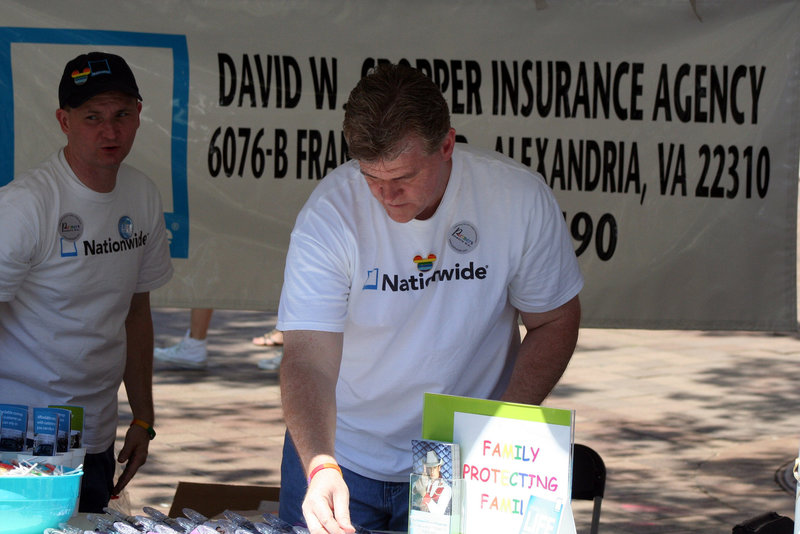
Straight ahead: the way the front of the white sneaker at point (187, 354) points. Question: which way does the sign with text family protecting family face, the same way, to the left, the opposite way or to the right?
to the left

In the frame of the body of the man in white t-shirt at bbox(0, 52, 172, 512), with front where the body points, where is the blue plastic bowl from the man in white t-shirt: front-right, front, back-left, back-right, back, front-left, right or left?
front-right

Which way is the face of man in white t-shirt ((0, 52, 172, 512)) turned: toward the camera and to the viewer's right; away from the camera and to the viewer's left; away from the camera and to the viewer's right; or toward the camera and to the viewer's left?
toward the camera and to the viewer's right

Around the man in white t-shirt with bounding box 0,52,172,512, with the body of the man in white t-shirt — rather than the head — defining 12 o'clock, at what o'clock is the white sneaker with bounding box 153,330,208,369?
The white sneaker is roughly at 8 o'clock from the man in white t-shirt.

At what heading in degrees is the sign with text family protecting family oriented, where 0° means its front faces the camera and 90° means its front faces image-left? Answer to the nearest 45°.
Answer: approximately 0°

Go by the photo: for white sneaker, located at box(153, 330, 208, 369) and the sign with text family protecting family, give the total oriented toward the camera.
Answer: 1

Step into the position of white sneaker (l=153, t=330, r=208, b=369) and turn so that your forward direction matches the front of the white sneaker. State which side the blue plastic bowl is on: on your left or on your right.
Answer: on your left

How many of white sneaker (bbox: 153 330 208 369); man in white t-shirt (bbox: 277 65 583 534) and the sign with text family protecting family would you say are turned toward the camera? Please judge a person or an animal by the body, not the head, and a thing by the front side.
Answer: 2

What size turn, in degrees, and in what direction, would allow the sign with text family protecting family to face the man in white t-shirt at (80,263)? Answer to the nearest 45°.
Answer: approximately 135° to its right

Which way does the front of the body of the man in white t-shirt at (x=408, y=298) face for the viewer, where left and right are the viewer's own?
facing the viewer

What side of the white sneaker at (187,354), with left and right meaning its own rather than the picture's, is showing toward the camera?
left

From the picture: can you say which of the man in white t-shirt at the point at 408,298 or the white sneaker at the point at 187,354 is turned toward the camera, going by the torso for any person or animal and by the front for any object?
the man in white t-shirt

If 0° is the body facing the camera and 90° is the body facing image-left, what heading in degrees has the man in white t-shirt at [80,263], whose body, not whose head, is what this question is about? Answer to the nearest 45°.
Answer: approximately 315°
